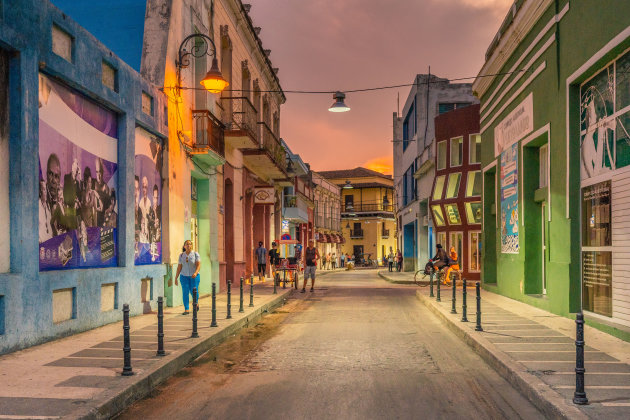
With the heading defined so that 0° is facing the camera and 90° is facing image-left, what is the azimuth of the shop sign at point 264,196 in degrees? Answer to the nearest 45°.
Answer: approximately 0°

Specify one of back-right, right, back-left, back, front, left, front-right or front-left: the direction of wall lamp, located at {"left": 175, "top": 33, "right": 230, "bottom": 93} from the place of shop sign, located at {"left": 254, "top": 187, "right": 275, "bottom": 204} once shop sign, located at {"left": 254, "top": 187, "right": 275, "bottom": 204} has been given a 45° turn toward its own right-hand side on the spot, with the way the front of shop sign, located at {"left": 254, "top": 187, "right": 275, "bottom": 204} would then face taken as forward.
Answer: front-left

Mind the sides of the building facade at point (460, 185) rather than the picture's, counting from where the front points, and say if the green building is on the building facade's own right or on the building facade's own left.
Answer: on the building facade's own left

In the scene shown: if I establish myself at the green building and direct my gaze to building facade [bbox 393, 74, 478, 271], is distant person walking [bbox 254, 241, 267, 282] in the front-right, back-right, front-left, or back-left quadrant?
front-left

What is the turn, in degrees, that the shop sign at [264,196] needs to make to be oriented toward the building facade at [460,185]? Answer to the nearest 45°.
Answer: approximately 90° to its left

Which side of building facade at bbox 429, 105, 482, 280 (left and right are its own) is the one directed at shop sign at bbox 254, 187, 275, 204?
front

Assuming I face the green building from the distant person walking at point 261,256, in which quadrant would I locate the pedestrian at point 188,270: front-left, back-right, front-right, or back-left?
front-right

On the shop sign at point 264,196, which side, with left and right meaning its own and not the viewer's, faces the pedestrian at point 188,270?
front

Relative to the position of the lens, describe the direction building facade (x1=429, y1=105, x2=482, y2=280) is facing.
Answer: facing the viewer and to the left of the viewer

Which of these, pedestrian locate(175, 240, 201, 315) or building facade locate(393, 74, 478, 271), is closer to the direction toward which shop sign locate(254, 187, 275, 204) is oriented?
the pedestrian

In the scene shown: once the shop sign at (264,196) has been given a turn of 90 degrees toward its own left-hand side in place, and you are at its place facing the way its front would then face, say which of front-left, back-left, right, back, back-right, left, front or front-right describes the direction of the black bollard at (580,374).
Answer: right

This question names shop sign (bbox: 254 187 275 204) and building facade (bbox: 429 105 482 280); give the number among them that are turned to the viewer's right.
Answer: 0

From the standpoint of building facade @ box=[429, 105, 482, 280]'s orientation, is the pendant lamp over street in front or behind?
in front

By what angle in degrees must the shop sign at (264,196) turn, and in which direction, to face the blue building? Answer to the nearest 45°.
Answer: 0° — it already faces it
